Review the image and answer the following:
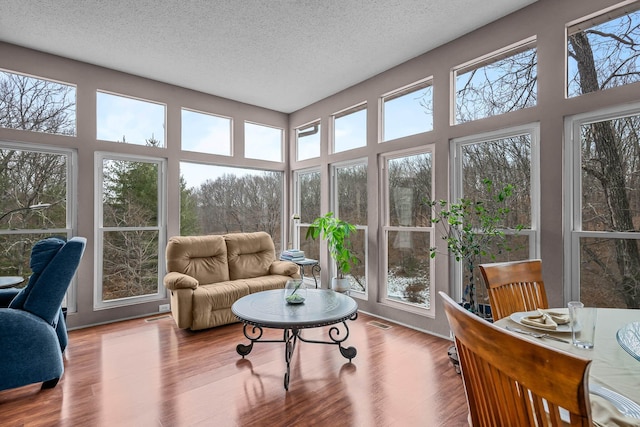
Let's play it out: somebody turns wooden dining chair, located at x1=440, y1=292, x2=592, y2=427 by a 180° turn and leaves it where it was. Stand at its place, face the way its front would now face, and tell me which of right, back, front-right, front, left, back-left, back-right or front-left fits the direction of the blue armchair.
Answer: front-right

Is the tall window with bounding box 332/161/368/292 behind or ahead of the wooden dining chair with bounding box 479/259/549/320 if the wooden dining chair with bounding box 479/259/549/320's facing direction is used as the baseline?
behind

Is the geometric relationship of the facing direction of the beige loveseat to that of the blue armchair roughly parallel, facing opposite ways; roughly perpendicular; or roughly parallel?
roughly perpendicular

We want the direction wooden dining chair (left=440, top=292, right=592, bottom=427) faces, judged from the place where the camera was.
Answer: facing away from the viewer and to the right of the viewer

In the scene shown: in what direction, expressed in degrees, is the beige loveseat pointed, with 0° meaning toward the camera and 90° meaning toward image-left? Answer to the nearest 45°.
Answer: approximately 315°

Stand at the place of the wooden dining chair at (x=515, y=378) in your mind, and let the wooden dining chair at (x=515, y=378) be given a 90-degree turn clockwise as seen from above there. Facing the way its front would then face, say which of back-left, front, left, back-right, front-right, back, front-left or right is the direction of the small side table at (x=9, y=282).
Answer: back-right

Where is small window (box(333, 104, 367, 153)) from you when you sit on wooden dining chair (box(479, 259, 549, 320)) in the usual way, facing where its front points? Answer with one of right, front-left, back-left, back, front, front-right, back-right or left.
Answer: back
